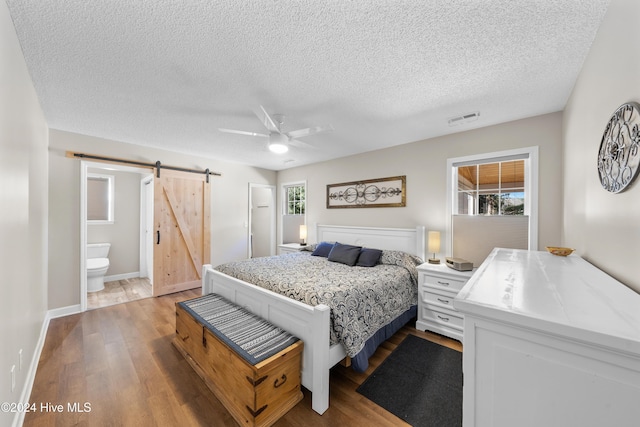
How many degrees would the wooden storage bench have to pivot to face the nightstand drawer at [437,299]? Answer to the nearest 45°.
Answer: approximately 135° to its left

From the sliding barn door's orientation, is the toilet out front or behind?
behind

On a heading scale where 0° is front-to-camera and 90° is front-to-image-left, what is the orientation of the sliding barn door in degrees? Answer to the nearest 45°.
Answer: approximately 315°

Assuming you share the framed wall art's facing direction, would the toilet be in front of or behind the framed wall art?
in front

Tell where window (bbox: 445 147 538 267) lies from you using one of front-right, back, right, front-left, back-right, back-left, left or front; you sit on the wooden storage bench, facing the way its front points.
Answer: back-left

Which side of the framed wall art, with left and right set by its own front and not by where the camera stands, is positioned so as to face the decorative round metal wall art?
left

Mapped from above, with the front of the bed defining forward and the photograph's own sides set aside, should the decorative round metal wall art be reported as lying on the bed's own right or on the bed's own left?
on the bed's own left

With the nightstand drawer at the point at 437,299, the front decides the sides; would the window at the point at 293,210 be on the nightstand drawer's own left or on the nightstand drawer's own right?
on the nightstand drawer's own right

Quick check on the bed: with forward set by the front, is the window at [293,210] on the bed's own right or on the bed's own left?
on the bed's own right

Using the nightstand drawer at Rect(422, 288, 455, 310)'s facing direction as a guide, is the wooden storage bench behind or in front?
in front

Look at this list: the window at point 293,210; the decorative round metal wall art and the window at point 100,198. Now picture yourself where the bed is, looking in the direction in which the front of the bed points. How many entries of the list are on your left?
1

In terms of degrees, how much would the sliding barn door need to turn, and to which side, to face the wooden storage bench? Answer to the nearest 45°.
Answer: approximately 45° to its right

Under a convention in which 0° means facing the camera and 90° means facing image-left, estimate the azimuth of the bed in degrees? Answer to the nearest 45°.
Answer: approximately 45°

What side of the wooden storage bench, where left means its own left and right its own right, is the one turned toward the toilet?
right

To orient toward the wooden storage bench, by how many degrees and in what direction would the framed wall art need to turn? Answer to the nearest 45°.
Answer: approximately 45° to its left
